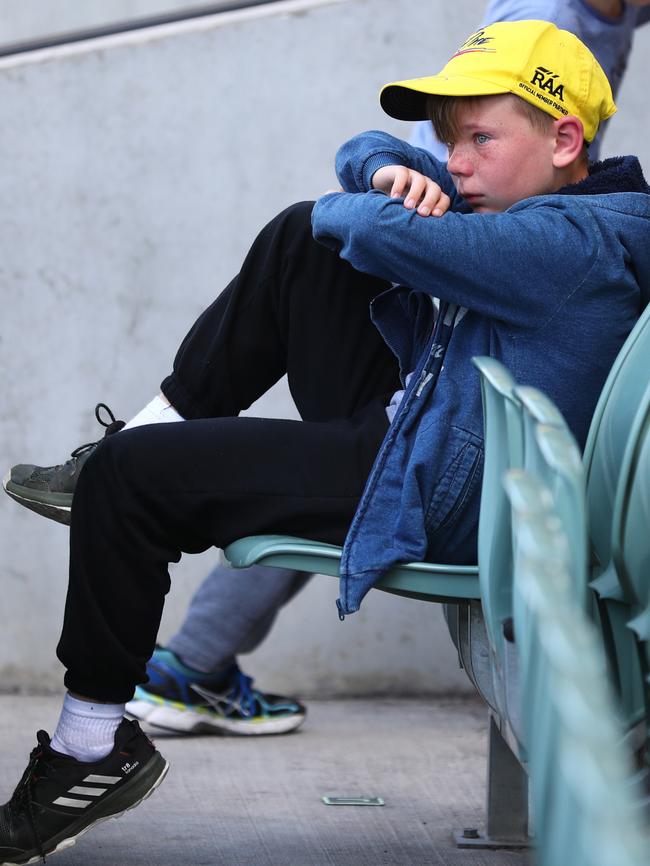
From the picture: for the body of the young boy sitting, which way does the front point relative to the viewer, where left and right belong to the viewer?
facing to the left of the viewer

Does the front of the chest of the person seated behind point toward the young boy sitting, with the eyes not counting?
no

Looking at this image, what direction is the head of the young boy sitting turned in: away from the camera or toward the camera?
toward the camera

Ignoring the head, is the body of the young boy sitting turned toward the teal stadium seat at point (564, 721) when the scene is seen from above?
no
